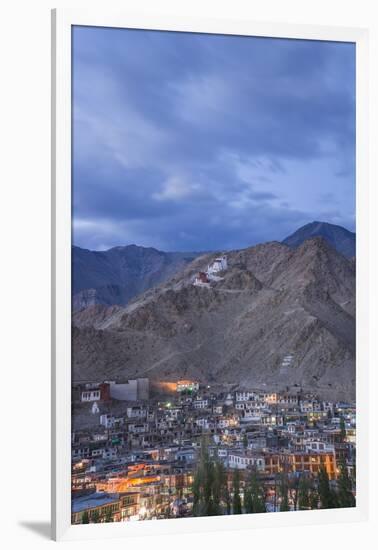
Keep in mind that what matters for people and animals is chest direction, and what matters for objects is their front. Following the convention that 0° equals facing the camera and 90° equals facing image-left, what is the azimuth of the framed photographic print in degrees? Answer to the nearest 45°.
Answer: approximately 315°
